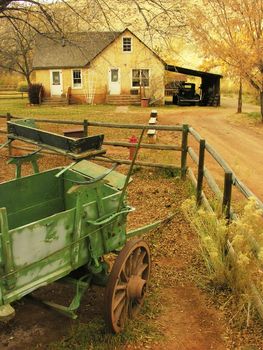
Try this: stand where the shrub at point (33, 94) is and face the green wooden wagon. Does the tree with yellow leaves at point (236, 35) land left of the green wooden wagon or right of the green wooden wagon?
left

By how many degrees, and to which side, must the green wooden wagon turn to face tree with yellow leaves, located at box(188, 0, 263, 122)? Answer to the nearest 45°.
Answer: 0° — it already faces it

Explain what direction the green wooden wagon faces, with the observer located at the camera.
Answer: facing away from the viewer and to the right of the viewer

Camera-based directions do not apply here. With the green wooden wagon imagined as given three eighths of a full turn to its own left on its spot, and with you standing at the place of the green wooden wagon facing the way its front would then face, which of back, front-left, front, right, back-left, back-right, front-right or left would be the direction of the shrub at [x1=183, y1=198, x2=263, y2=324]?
back

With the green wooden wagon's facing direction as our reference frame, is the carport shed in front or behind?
in front

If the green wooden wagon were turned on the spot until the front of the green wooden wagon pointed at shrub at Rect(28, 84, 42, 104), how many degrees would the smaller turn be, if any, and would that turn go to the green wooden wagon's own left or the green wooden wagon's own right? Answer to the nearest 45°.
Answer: approximately 45° to the green wooden wagon's own left

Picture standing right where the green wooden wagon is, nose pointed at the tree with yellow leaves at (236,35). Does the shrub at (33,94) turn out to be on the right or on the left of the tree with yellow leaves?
left
